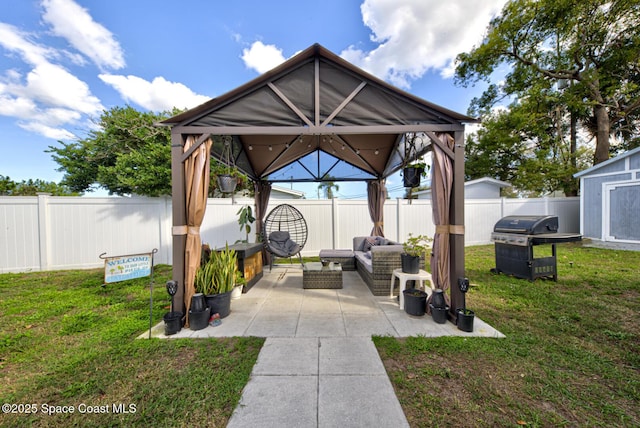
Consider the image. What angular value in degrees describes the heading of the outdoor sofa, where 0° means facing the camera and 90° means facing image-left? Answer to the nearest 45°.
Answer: approximately 90°

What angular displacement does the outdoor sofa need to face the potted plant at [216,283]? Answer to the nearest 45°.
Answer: approximately 45° to its left

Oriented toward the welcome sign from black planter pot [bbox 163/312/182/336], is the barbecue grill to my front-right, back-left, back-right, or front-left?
back-right

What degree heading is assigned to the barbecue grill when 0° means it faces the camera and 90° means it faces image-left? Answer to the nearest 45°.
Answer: approximately 45°
